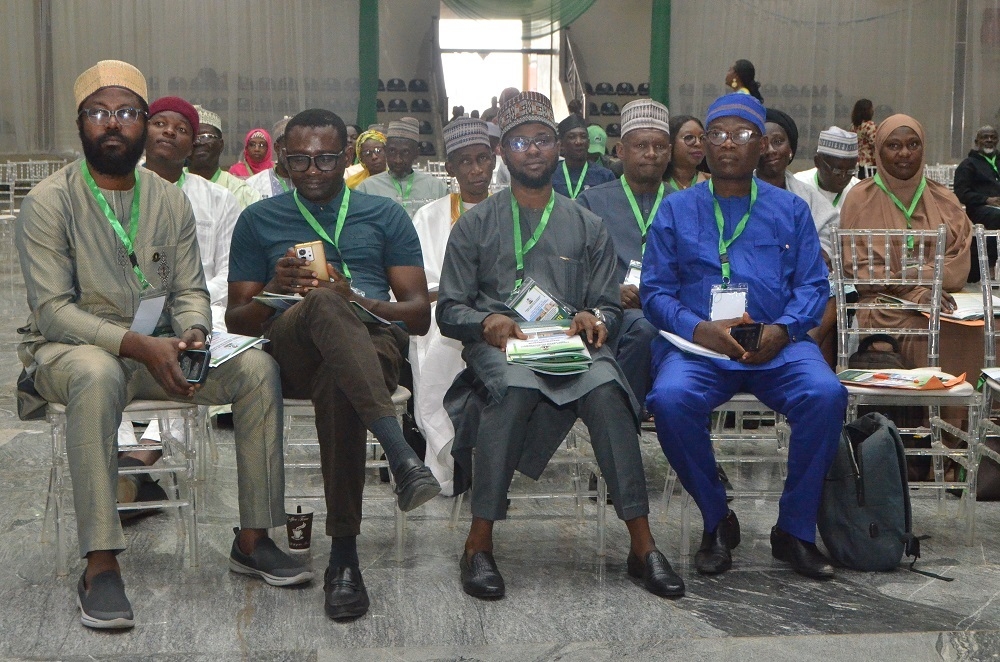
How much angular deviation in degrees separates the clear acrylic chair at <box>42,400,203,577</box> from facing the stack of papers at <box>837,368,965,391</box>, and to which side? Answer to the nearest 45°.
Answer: approximately 90° to its left

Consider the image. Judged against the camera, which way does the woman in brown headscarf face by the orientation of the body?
toward the camera

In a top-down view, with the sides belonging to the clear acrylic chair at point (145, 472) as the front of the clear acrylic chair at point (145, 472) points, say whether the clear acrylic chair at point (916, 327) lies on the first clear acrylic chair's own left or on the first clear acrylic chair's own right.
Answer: on the first clear acrylic chair's own left

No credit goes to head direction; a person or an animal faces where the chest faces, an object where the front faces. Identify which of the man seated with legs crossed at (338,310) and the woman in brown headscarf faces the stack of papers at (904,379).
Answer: the woman in brown headscarf

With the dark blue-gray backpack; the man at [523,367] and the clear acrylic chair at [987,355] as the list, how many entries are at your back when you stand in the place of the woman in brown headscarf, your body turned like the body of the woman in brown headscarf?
0

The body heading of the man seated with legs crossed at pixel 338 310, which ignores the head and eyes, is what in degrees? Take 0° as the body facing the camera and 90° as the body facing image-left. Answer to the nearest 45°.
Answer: approximately 0°

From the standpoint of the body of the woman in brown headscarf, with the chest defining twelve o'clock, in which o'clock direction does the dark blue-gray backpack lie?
The dark blue-gray backpack is roughly at 12 o'clock from the woman in brown headscarf.

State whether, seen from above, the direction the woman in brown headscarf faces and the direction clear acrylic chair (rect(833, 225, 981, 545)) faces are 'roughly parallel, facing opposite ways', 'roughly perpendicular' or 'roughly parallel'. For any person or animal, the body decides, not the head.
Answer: roughly parallel

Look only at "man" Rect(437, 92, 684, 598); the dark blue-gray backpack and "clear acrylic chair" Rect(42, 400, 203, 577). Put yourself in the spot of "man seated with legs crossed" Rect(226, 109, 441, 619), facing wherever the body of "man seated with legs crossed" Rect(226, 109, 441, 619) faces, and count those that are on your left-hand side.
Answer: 2

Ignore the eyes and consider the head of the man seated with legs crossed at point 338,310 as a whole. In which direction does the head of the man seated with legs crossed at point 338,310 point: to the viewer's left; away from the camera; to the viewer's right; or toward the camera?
toward the camera

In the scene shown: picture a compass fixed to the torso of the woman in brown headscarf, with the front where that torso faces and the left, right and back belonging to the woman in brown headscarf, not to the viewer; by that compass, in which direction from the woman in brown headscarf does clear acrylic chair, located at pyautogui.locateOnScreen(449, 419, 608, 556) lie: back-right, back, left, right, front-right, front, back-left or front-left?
front-right

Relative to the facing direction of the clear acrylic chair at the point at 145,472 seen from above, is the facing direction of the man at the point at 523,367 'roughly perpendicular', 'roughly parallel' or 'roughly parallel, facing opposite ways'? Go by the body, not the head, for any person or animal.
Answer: roughly parallel

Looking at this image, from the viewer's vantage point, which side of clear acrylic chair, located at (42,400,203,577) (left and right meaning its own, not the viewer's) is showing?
front

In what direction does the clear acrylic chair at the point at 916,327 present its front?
toward the camera

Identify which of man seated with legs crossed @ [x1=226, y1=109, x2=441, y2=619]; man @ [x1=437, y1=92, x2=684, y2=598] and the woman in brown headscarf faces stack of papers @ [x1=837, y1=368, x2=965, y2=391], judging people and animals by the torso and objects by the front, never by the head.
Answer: the woman in brown headscarf

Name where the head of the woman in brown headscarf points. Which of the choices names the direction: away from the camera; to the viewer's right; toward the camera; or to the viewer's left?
toward the camera

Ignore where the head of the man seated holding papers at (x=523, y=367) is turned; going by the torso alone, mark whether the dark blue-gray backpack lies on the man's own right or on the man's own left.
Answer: on the man's own left

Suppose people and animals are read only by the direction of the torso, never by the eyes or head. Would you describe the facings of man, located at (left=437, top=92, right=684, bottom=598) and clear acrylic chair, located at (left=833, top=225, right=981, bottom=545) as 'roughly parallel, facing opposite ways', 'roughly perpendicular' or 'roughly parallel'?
roughly parallel

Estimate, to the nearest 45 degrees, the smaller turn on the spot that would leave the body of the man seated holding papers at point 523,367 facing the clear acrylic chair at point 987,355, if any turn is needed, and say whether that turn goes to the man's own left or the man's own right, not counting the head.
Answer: approximately 90° to the man's own left
